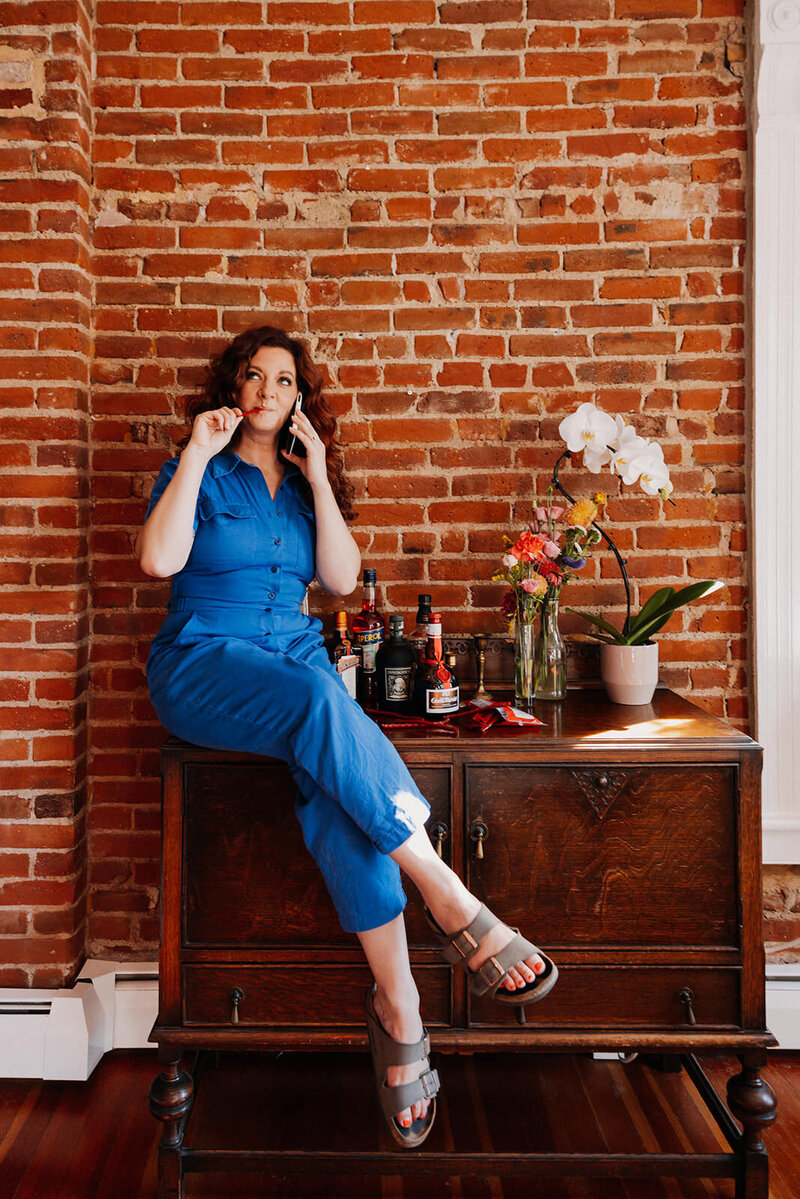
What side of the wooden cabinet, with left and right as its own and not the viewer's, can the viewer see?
front

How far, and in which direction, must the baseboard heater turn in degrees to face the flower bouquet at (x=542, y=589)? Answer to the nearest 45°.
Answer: approximately 90° to its left

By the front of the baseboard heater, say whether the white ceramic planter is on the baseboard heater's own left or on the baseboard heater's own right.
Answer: on the baseboard heater's own left

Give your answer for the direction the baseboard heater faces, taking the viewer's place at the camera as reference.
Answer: facing the viewer

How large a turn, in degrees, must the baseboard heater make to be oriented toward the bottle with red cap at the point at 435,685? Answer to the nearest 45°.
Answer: approximately 45° to its left

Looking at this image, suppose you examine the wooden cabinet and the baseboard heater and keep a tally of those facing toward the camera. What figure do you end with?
2

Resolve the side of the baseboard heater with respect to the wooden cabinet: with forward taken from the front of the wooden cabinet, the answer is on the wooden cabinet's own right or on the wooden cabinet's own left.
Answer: on the wooden cabinet's own right

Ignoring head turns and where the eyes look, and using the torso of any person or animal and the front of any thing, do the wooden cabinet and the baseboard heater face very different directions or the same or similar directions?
same or similar directions
